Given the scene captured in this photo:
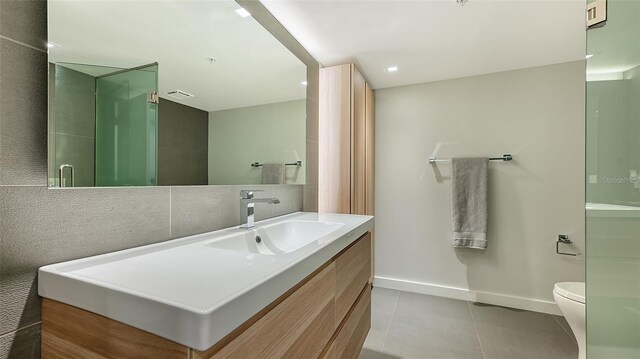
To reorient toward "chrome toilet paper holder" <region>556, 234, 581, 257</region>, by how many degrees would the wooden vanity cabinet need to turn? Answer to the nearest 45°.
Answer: approximately 45° to its left

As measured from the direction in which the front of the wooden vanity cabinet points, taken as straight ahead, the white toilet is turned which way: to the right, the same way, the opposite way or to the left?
the opposite way

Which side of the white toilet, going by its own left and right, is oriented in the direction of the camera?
left

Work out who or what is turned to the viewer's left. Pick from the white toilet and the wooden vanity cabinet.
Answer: the white toilet

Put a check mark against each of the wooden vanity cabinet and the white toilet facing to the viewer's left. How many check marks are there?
1

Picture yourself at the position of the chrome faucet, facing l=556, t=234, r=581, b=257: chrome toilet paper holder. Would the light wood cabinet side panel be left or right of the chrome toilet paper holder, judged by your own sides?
left

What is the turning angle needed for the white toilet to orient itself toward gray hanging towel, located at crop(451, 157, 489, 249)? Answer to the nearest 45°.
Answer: approximately 45° to its right

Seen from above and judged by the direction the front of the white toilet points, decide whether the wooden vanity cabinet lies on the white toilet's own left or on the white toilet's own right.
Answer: on the white toilet's own left

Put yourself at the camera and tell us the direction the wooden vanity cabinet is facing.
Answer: facing the viewer and to the right of the viewer

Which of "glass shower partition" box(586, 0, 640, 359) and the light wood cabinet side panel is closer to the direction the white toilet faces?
the light wood cabinet side panel

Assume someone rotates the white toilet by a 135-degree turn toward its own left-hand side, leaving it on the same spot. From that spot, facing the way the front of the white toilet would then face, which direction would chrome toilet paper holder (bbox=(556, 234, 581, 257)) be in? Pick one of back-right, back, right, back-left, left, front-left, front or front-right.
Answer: back-left
